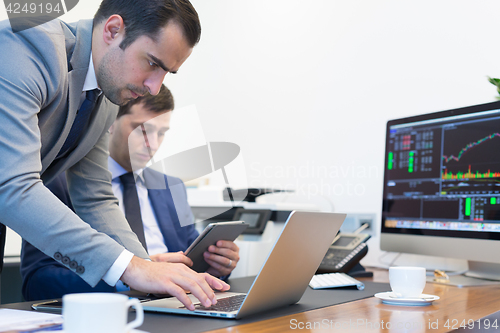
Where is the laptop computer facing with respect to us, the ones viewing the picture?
facing away from the viewer and to the left of the viewer

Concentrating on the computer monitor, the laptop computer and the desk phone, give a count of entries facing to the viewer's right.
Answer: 0

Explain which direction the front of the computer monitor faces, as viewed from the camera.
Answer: facing the viewer and to the left of the viewer

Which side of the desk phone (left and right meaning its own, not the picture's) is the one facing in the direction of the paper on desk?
front

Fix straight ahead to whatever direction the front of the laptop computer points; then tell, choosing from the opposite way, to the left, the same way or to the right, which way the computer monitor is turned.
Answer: to the left

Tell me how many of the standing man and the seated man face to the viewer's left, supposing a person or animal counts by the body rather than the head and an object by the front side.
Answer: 0

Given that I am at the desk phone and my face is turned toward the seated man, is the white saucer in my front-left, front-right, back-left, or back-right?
back-left

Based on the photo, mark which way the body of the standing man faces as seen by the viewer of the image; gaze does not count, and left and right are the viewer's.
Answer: facing the viewer and to the right of the viewer

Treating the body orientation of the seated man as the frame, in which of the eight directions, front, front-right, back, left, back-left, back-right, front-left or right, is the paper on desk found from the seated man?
front-right

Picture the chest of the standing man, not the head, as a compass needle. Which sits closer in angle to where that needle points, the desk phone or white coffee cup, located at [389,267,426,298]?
the white coffee cup

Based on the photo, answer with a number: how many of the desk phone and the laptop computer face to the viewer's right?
0
